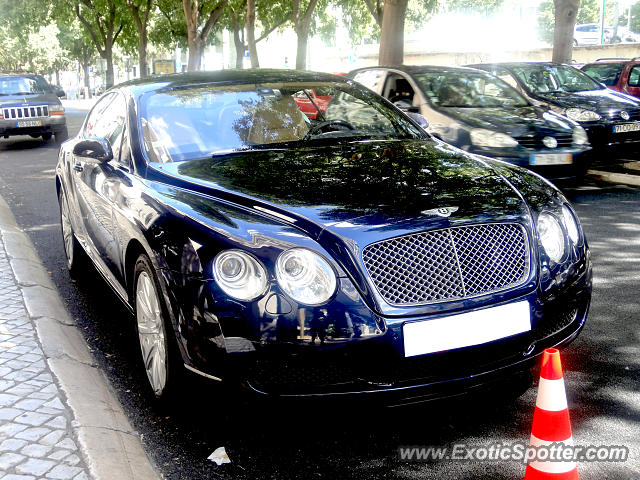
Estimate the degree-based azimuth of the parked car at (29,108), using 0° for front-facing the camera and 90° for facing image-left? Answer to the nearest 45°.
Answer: approximately 0°

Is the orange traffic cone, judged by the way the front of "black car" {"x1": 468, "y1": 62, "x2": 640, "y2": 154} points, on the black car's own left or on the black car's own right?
on the black car's own right

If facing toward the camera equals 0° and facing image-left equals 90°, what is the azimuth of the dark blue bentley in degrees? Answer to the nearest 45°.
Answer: approximately 315°

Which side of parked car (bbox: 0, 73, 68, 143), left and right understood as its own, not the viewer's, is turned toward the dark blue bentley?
front

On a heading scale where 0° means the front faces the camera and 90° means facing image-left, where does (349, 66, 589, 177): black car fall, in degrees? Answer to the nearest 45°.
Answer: approximately 315°

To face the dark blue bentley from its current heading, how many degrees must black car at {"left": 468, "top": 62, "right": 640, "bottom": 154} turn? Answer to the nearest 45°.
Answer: approximately 45° to its right

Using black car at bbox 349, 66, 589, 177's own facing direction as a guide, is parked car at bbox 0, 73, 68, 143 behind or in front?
behind

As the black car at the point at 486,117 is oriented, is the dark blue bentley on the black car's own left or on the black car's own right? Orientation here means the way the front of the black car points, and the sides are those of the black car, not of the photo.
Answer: on the black car's own right
